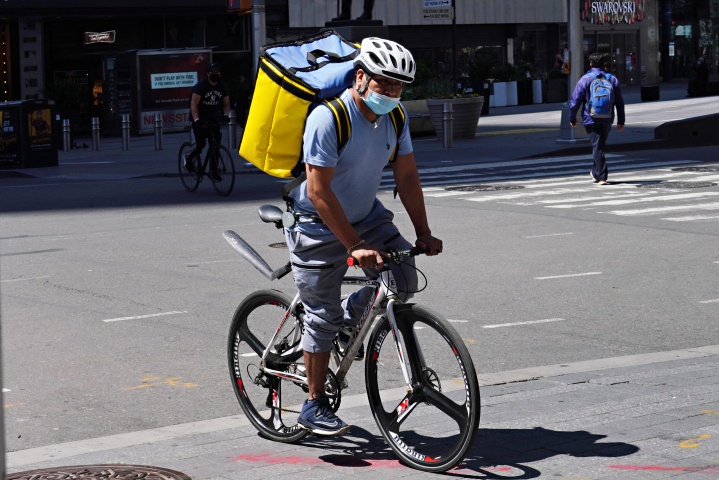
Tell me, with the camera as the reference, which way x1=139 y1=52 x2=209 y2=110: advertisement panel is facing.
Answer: facing the viewer

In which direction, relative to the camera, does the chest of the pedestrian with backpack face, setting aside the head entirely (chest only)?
away from the camera

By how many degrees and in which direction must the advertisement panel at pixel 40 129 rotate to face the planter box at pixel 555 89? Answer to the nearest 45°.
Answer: approximately 135° to its left

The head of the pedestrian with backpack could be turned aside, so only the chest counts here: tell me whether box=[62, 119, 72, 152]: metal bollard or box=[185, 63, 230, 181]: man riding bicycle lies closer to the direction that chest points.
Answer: the metal bollard

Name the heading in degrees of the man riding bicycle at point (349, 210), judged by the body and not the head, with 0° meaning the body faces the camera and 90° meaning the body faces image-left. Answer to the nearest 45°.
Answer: approximately 315°

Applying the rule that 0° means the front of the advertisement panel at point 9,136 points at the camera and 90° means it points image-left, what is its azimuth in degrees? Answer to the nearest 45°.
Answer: approximately 0°

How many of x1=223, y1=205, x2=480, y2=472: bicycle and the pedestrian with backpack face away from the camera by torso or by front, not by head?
1

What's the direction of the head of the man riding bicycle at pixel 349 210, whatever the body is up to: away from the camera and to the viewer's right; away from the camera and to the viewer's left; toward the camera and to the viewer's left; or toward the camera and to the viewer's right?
toward the camera and to the viewer's right

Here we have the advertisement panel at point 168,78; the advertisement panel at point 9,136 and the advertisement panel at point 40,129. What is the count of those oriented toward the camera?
3

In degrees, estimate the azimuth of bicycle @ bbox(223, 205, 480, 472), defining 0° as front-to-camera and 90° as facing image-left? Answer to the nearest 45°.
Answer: approximately 315°

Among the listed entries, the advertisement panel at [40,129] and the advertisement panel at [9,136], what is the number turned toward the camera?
2

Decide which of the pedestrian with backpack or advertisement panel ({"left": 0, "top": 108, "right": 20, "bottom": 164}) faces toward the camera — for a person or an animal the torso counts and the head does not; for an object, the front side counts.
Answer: the advertisement panel

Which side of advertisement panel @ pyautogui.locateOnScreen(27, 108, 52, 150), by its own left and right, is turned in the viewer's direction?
front

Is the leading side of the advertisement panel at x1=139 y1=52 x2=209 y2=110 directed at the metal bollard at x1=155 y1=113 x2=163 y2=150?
yes

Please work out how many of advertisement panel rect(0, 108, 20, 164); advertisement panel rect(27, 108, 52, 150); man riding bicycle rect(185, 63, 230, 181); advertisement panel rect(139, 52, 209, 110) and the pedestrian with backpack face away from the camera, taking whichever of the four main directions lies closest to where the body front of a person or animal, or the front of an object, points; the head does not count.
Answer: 1

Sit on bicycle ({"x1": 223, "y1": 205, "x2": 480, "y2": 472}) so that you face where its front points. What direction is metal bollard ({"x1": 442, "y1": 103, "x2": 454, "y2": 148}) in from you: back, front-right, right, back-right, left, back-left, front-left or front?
back-left
